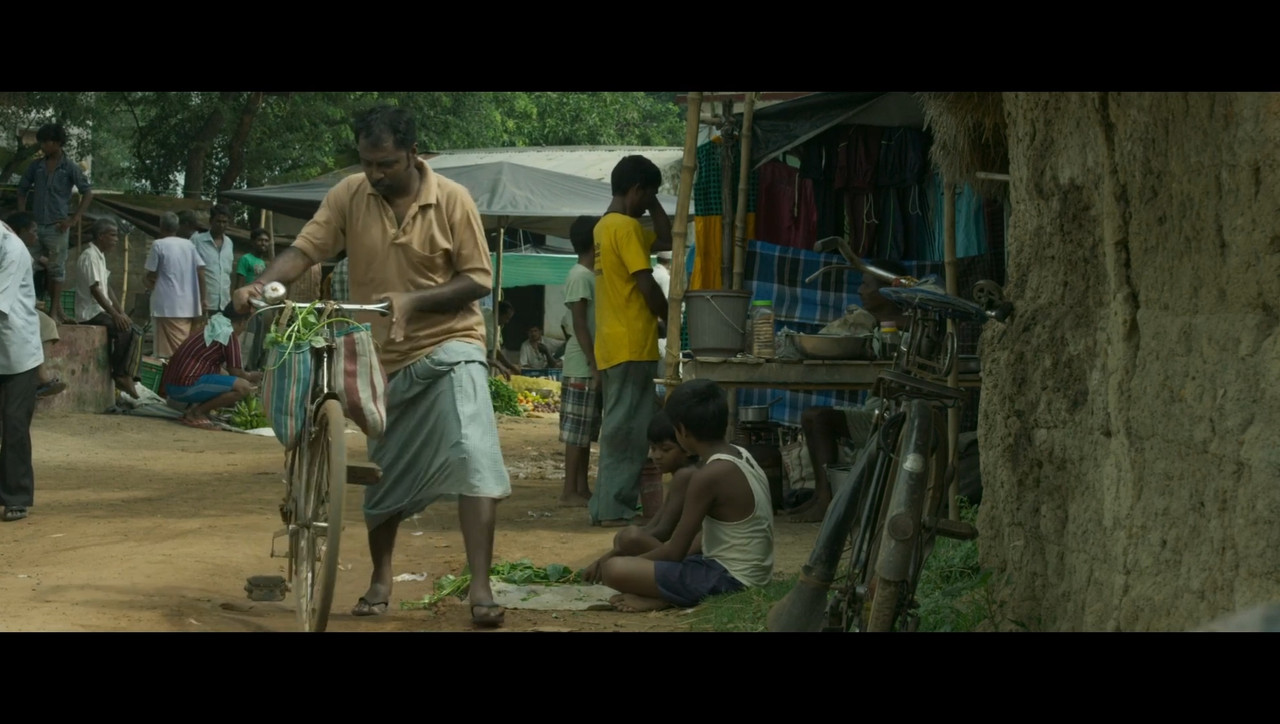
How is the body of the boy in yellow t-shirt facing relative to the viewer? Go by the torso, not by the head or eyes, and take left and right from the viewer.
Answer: facing to the right of the viewer

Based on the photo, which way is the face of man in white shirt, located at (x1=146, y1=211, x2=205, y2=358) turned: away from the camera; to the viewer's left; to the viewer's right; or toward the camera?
away from the camera

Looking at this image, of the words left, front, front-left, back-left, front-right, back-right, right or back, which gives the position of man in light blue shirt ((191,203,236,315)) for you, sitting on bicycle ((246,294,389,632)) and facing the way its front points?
back

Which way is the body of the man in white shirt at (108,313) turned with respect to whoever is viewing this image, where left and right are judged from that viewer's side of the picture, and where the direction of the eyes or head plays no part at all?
facing to the right of the viewer

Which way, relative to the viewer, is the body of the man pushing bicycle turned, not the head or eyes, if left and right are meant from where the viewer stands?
facing the viewer and to the left of the viewer

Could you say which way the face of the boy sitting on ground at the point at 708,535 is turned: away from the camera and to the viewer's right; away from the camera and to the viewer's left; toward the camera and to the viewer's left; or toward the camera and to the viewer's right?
away from the camera and to the viewer's left

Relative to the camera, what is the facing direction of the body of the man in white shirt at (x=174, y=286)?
away from the camera

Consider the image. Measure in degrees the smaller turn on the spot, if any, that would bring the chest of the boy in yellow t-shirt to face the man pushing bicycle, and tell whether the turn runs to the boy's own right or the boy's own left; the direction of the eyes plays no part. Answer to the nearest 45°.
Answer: approximately 90° to the boy's own right

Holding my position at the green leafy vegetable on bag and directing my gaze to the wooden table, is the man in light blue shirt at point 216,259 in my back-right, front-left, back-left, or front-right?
front-left

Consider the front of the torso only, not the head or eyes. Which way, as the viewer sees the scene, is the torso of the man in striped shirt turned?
to the viewer's right

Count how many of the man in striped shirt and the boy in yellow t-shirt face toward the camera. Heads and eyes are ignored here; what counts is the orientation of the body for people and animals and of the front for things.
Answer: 0

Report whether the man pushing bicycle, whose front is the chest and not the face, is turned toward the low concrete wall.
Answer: no
